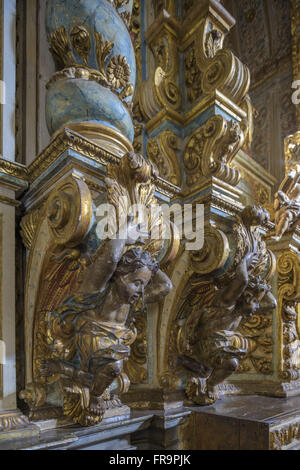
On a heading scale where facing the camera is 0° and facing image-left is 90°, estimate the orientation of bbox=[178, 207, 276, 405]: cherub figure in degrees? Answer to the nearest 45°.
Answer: approximately 315°

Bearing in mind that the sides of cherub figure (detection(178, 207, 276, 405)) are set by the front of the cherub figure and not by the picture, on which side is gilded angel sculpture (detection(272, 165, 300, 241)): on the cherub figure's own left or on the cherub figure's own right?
on the cherub figure's own left

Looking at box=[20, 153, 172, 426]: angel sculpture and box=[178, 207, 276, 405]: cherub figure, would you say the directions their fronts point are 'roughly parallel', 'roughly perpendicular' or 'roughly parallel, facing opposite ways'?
roughly parallel

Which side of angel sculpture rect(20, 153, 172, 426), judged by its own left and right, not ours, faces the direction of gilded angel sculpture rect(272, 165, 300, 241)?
left

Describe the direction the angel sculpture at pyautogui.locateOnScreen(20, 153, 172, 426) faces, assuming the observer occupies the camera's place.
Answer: facing the viewer and to the right of the viewer
